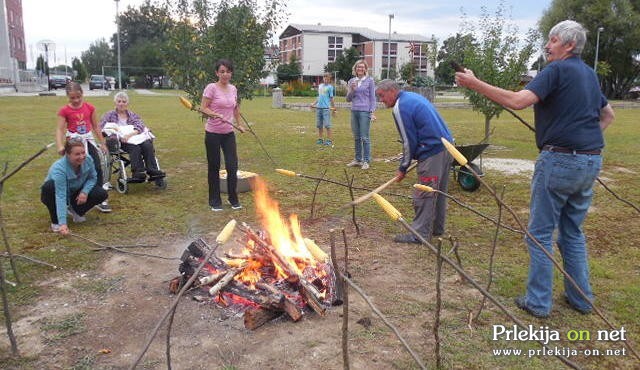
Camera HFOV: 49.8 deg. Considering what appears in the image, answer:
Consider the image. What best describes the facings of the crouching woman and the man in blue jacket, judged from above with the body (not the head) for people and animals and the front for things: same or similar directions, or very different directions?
very different directions

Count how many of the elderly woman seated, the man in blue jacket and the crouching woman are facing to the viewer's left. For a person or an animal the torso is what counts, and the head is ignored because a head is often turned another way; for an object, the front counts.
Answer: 1

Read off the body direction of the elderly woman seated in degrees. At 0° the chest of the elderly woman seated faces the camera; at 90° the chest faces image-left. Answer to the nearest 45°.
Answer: approximately 315°

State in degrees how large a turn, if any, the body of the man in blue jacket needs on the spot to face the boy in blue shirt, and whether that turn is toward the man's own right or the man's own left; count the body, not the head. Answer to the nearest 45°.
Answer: approximately 90° to the man's own right

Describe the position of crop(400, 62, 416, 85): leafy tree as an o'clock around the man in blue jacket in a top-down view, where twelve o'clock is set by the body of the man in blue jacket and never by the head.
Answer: The leafy tree is roughly at 3 o'clock from the man in blue jacket.

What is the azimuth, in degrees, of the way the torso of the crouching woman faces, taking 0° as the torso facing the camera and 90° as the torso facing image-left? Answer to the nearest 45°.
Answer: approximately 315°

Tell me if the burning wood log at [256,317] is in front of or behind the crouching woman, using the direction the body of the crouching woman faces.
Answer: in front

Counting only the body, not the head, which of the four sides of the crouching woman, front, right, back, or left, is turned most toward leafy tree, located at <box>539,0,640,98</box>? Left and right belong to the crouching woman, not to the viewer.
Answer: left

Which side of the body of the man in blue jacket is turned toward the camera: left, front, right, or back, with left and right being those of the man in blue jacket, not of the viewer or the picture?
left

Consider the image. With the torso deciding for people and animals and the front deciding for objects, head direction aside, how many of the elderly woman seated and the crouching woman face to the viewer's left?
0

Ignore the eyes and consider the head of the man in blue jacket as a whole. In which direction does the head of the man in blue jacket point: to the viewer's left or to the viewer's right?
to the viewer's left

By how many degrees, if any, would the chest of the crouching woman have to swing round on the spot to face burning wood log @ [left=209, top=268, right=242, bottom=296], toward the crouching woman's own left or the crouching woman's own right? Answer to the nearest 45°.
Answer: approximately 45° to the crouching woman's own right
